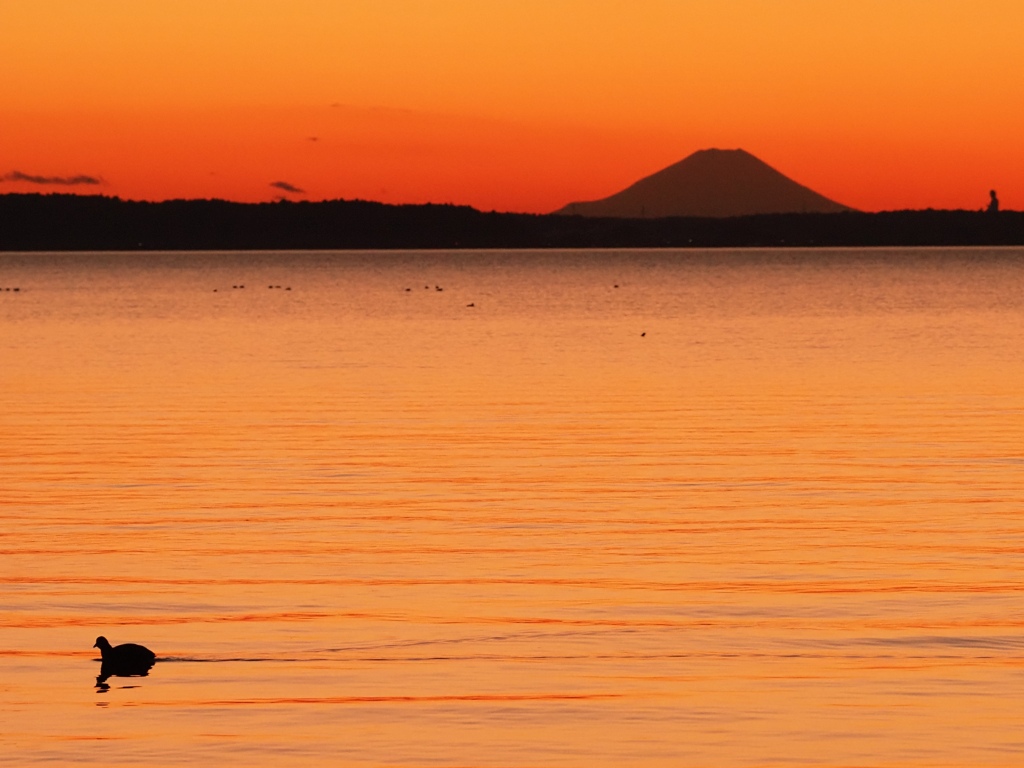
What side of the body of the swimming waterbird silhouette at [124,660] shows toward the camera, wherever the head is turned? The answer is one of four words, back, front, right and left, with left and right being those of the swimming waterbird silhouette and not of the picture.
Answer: left
